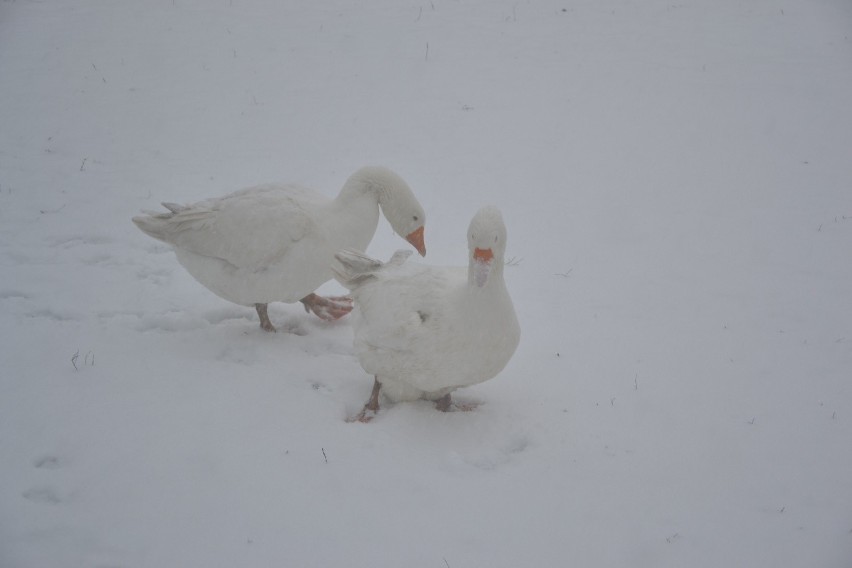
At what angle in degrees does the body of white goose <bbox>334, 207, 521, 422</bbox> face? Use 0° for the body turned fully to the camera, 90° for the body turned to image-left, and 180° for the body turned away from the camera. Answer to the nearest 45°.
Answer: approximately 315°
